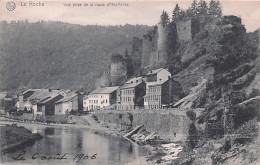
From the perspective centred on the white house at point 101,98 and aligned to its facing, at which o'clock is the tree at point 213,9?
The tree is roughly at 8 o'clock from the white house.

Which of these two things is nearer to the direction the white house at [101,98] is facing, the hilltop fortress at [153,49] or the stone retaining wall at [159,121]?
the stone retaining wall

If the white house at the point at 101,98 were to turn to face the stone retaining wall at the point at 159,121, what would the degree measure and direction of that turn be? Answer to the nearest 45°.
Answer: approximately 45° to its left

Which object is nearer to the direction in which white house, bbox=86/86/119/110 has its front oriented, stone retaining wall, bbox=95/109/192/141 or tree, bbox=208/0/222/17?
the stone retaining wall

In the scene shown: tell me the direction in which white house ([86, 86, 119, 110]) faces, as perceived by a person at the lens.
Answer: facing the viewer and to the left of the viewer

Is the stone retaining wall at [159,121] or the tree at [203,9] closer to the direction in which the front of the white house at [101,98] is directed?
the stone retaining wall
